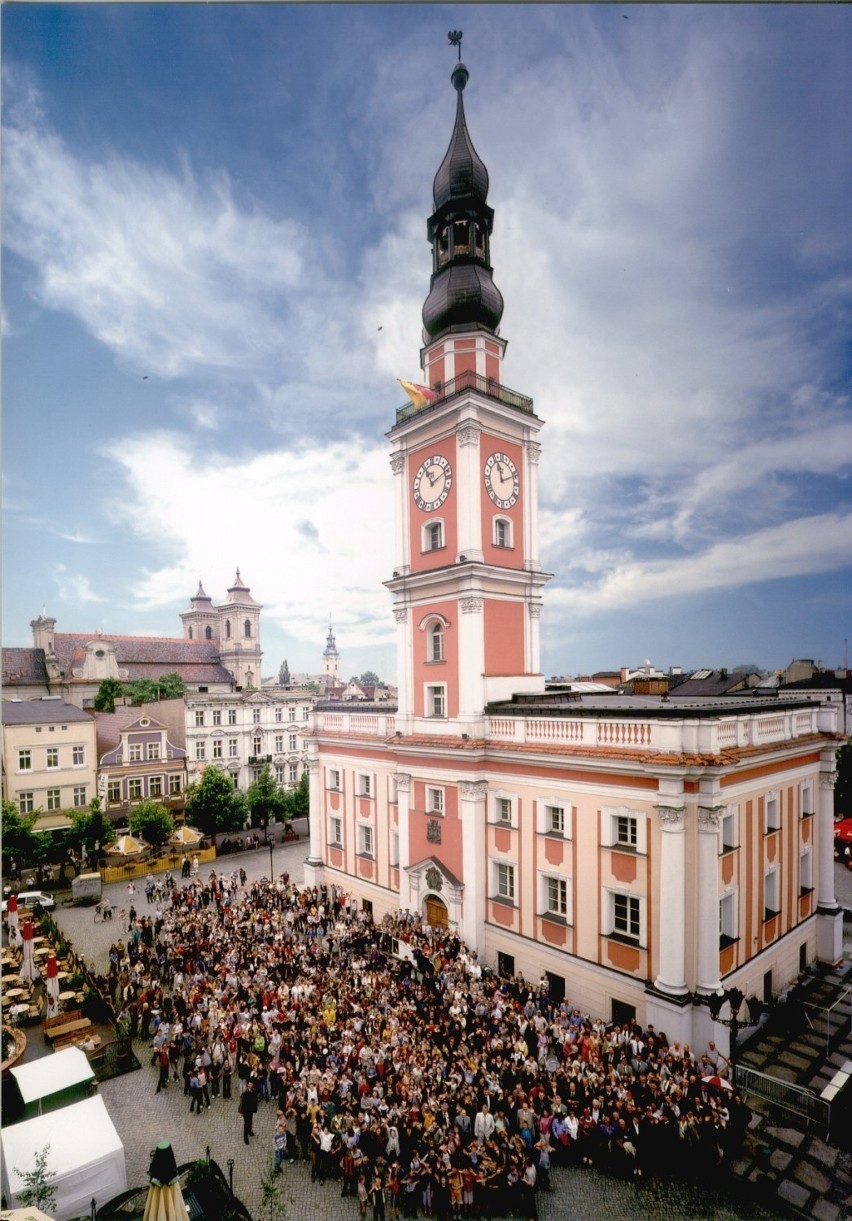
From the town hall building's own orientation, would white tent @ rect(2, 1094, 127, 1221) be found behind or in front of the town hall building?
in front

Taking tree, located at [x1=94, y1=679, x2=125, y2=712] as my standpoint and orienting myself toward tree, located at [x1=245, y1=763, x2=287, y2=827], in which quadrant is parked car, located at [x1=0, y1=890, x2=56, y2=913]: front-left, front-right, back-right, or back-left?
front-right

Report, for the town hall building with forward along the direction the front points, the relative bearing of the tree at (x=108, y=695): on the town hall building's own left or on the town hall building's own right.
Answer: on the town hall building's own right

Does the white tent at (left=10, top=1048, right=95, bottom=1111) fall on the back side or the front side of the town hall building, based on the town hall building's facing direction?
on the front side

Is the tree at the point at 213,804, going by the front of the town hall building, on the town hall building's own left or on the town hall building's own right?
on the town hall building's own right

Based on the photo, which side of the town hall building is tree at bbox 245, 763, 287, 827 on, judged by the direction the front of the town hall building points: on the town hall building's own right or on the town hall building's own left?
on the town hall building's own right

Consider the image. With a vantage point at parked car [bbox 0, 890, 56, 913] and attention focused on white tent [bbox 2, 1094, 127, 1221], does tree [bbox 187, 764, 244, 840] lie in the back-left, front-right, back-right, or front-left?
back-left
